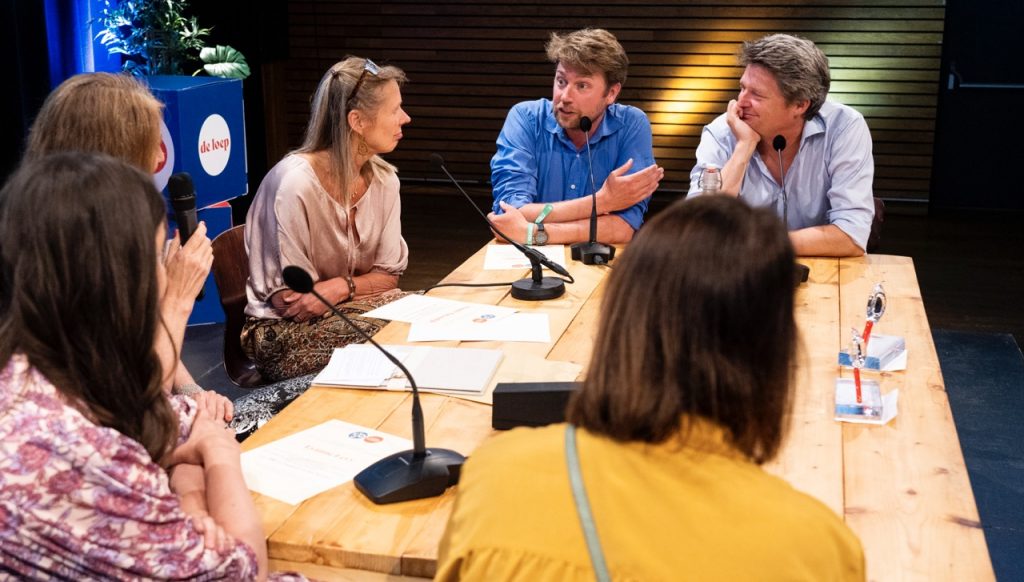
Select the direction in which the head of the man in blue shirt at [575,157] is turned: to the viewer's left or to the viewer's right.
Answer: to the viewer's left

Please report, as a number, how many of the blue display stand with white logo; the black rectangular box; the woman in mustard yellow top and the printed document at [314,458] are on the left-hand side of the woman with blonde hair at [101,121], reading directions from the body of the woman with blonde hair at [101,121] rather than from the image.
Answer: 1

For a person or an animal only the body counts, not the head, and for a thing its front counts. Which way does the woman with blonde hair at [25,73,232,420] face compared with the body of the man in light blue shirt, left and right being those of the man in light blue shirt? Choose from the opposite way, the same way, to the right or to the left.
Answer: the opposite way

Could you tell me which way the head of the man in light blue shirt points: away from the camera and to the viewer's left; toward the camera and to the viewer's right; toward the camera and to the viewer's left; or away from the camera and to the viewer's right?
toward the camera and to the viewer's left

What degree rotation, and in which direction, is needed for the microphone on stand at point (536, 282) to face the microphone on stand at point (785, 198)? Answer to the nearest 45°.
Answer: approximately 135° to its right

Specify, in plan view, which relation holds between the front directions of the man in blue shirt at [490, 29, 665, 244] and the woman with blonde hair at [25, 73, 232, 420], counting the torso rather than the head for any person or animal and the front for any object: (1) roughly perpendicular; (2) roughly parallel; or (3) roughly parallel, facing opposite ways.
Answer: roughly perpendicular

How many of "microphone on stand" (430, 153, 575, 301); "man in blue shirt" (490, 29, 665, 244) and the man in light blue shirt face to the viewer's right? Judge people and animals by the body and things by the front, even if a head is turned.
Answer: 0

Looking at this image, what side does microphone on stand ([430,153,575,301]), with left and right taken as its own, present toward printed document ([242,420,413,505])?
left

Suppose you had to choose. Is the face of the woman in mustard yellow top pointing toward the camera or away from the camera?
away from the camera

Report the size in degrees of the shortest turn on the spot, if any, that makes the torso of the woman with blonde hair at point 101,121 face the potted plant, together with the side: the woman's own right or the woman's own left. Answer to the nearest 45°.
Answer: approximately 90° to the woman's own left

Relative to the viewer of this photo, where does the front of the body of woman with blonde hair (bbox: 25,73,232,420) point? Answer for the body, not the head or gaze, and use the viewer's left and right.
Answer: facing to the right of the viewer

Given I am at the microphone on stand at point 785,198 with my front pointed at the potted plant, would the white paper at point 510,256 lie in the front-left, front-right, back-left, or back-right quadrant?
front-left

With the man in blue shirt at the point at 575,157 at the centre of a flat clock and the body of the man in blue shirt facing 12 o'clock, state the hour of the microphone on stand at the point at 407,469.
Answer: The microphone on stand is roughly at 12 o'clock from the man in blue shirt.

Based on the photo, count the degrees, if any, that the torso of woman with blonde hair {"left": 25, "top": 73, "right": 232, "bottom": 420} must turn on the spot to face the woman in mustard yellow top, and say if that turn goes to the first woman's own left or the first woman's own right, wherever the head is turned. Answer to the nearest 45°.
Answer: approximately 90° to the first woman's own right

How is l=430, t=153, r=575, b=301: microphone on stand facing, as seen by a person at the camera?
facing to the left of the viewer

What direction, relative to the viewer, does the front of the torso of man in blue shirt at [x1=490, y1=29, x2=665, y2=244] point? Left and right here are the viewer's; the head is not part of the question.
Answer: facing the viewer

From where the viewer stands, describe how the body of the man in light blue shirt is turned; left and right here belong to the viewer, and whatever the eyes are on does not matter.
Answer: facing the viewer and to the left of the viewer

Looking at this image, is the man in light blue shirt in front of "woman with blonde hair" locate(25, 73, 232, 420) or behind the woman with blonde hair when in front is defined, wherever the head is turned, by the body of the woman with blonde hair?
in front

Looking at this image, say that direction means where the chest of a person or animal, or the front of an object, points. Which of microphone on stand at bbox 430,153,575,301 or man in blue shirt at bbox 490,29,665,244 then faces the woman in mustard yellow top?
the man in blue shirt

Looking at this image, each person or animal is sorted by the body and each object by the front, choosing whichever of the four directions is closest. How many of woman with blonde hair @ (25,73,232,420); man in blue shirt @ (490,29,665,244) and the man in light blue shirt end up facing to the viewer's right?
1
